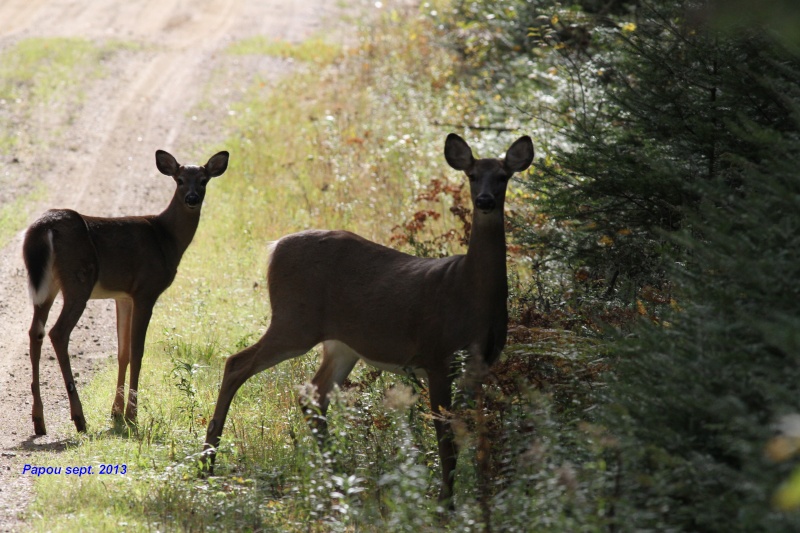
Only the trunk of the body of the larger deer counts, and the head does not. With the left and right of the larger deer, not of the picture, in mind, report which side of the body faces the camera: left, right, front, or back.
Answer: right
